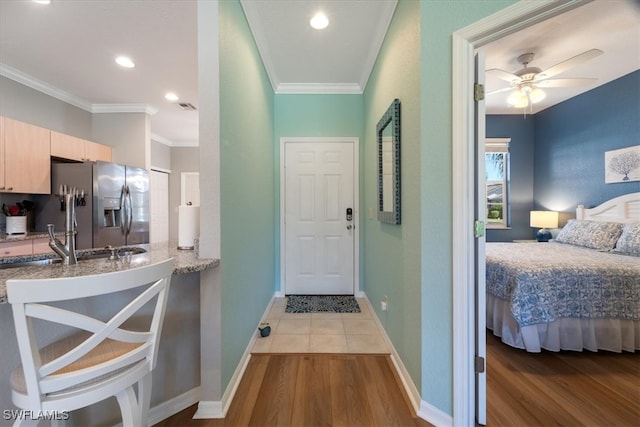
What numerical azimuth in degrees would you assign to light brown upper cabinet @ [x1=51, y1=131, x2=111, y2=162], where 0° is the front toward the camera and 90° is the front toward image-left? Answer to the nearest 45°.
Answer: approximately 315°

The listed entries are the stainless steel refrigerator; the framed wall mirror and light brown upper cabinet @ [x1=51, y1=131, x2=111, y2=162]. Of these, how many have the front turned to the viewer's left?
1

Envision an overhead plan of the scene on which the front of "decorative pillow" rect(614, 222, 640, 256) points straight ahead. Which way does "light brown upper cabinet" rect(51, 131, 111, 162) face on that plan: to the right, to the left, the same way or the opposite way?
the opposite way

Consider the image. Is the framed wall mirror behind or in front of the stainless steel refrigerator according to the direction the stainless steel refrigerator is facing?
in front

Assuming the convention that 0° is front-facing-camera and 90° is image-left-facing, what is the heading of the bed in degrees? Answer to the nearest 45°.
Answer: approximately 45°

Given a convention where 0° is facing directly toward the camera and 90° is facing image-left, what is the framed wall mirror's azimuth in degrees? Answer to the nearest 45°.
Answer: approximately 90°

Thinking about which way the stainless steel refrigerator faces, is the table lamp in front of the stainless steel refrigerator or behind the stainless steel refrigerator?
in front

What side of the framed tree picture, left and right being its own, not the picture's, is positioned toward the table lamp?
right

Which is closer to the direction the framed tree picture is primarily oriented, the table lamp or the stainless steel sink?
the stainless steel sink

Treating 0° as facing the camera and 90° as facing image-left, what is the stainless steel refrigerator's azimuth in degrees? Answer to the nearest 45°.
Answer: approximately 315°

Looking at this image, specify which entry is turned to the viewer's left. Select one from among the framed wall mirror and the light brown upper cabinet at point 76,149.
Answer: the framed wall mirror

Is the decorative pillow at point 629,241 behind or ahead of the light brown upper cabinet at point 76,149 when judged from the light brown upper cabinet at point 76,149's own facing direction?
ahead

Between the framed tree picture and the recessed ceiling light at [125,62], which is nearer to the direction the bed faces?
the recessed ceiling light

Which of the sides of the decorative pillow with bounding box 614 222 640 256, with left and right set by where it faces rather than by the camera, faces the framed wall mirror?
front
